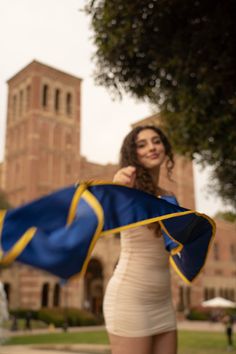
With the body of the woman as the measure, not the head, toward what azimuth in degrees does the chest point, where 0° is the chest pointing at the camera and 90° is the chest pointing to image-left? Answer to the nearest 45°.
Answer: approximately 315°

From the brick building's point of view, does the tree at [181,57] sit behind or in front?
in front

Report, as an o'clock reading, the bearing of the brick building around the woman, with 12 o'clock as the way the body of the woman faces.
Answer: The brick building is roughly at 7 o'clock from the woman.

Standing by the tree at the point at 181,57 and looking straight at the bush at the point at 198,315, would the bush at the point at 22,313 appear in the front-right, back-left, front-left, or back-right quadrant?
front-left

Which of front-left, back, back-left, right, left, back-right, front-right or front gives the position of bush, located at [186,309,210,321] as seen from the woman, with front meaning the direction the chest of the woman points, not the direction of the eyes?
back-left

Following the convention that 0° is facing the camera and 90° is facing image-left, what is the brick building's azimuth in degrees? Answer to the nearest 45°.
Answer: approximately 315°

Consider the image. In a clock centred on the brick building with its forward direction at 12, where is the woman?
The woman is roughly at 1 o'clock from the brick building.
